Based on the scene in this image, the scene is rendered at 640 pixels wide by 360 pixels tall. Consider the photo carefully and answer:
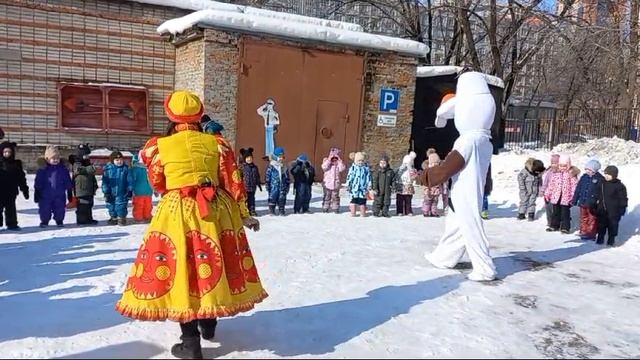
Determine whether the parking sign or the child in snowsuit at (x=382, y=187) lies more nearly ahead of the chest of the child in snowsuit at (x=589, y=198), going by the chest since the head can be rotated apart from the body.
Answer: the child in snowsuit

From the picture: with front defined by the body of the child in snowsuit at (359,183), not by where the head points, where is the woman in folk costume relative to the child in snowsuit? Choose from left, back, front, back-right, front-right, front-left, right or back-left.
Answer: front

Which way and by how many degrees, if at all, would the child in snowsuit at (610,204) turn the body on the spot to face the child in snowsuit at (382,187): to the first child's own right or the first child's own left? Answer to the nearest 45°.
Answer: approximately 45° to the first child's own right

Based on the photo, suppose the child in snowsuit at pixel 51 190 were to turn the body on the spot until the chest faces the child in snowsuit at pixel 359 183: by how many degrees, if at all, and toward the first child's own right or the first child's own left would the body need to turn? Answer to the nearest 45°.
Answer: approximately 90° to the first child's own left

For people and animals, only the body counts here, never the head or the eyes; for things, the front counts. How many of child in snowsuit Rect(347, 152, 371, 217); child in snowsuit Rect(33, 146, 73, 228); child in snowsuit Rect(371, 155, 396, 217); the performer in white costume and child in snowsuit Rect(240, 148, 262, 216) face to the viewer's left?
1

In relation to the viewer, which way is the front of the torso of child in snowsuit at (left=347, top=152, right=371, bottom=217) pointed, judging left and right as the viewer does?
facing the viewer

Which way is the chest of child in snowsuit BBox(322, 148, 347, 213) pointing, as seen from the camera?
toward the camera

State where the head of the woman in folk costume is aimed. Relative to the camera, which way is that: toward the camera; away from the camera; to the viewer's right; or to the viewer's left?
away from the camera

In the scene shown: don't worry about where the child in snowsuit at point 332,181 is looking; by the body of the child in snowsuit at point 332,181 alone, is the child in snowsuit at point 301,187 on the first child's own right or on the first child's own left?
on the first child's own right

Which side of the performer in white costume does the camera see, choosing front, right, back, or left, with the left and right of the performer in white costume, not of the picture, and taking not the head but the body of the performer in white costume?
left

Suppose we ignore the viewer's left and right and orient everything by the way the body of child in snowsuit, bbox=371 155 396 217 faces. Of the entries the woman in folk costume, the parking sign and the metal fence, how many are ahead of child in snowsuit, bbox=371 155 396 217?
1

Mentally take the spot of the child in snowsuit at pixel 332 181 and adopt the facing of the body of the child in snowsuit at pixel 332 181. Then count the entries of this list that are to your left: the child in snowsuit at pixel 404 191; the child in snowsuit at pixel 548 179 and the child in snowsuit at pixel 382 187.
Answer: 3

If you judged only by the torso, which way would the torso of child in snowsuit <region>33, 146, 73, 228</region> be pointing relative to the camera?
toward the camera

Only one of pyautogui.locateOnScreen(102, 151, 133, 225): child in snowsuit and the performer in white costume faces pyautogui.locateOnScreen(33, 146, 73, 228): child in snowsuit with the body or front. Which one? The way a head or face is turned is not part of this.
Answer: the performer in white costume
